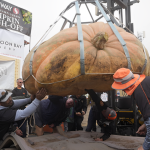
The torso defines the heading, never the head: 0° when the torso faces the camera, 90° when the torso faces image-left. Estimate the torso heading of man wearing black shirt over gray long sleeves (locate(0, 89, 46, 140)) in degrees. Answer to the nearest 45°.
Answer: approximately 270°

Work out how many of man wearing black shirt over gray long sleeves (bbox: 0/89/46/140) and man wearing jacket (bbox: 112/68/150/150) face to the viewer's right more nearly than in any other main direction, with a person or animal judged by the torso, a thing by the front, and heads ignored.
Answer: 1

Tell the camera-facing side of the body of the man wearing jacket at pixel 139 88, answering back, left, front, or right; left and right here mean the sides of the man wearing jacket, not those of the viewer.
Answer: left

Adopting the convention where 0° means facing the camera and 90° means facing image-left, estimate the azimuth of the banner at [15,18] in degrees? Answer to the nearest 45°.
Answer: approximately 315°

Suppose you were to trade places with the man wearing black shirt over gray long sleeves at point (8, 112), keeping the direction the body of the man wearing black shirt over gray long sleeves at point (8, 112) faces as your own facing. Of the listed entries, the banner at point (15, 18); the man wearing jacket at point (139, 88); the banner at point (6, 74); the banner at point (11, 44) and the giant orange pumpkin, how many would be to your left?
3

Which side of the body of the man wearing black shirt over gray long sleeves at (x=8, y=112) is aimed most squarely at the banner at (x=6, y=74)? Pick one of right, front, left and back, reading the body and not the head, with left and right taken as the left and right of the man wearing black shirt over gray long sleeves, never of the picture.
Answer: left

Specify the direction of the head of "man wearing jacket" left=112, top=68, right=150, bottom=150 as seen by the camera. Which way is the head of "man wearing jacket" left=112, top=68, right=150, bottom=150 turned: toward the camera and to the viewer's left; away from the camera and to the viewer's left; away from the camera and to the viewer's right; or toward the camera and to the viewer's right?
away from the camera and to the viewer's left
